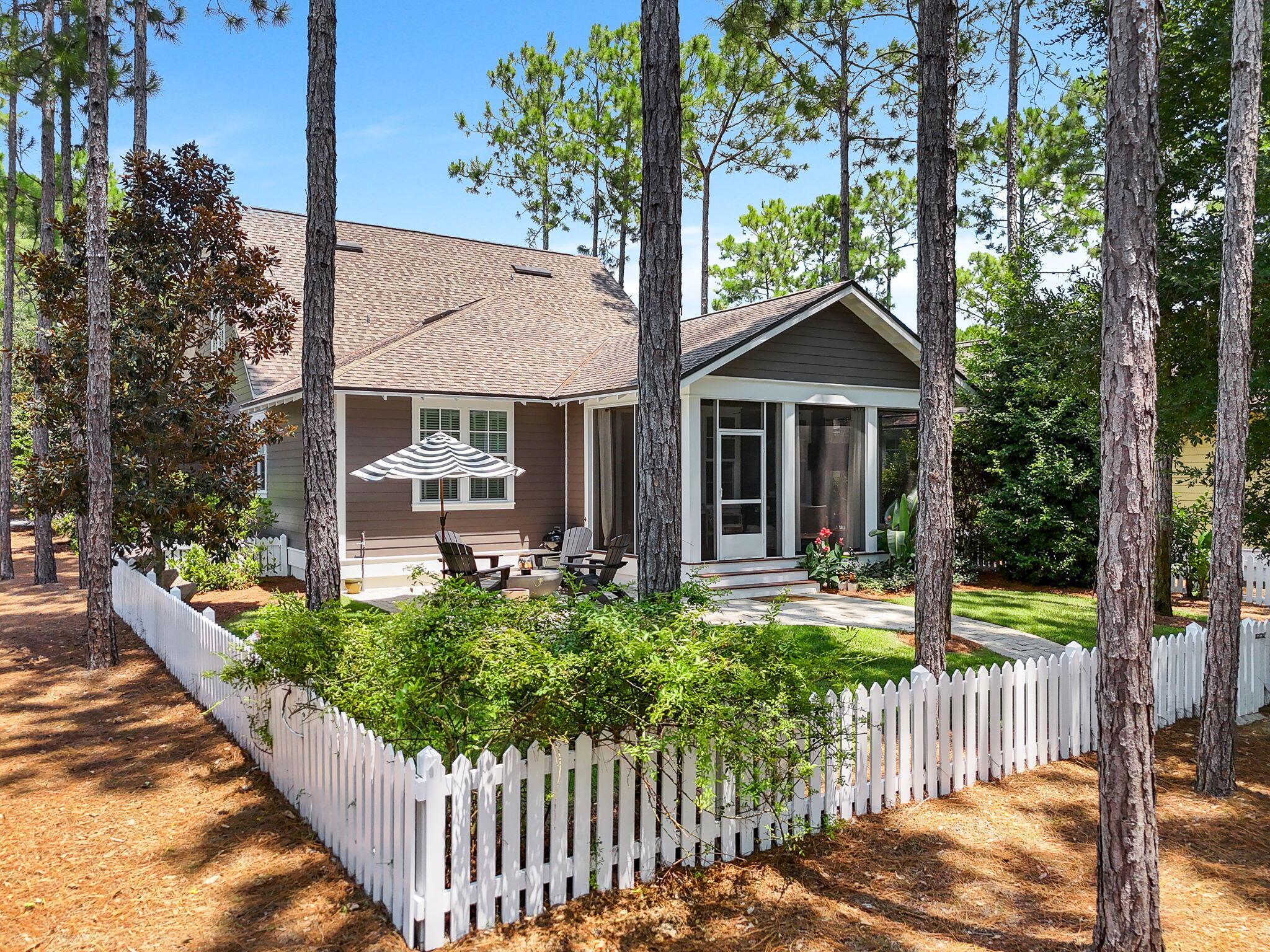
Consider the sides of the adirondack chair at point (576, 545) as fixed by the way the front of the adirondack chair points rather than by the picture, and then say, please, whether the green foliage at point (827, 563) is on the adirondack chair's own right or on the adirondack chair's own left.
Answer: on the adirondack chair's own left

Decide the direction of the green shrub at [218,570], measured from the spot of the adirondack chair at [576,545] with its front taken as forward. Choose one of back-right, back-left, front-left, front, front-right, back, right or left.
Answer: front-right

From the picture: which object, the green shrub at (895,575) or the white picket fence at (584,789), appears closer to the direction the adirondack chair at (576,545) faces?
the white picket fence

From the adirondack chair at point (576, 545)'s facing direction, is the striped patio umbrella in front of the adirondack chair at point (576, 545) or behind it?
in front

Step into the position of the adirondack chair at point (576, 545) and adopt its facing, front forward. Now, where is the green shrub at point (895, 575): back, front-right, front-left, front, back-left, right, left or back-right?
back-left

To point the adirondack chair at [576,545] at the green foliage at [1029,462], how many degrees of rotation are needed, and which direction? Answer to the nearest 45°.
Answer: approximately 135° to its left

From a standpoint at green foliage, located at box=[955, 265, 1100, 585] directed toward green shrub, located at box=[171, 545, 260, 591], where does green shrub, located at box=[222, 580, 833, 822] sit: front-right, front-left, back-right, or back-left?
front-left

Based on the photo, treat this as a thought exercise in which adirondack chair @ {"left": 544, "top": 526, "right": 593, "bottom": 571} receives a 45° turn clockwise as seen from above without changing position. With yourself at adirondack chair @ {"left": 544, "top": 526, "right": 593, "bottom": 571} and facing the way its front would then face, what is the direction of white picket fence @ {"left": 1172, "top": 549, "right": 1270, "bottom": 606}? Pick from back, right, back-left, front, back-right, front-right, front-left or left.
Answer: back

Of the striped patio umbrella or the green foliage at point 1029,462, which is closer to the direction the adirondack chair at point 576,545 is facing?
the striped patio umbrella

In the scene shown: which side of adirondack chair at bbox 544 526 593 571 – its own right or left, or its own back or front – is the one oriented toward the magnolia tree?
front

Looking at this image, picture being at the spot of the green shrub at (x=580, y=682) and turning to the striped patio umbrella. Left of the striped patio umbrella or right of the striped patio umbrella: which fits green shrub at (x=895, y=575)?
right

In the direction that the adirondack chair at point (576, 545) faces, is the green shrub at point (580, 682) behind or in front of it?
in front
